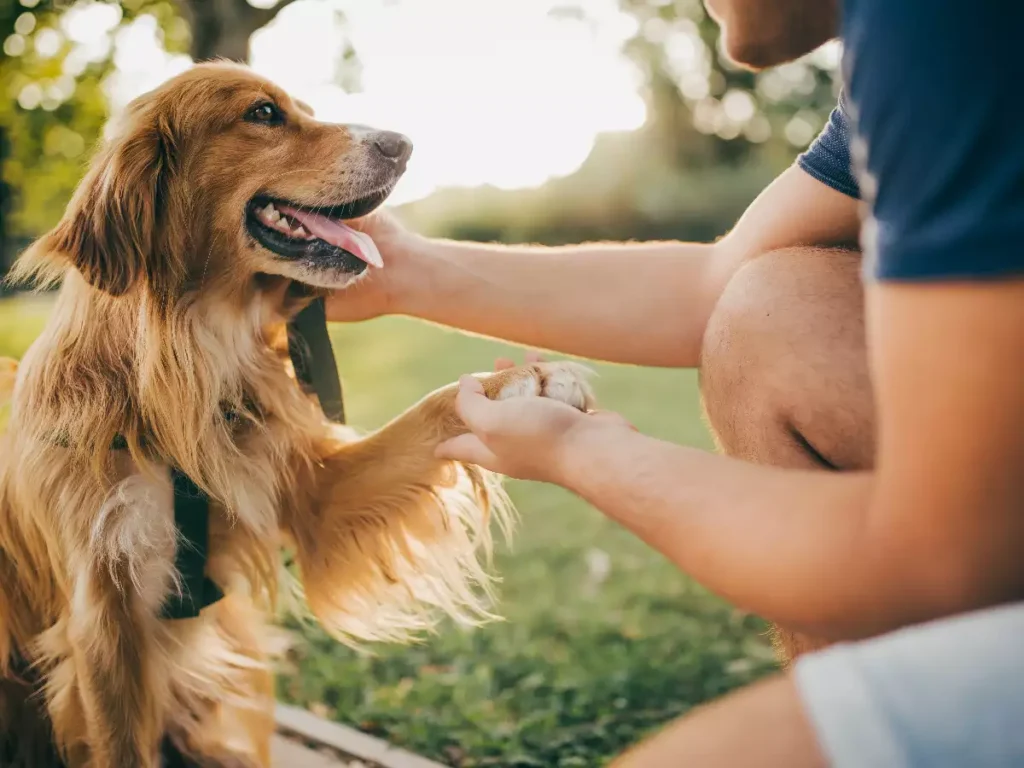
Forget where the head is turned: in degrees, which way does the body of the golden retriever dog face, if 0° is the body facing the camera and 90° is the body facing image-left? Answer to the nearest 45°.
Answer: approximately 315°

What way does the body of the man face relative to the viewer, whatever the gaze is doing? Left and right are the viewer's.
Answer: facing to the left of the viewer

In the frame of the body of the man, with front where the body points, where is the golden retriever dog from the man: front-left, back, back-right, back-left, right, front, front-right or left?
front-right

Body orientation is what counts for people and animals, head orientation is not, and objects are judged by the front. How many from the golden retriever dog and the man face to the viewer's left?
1
